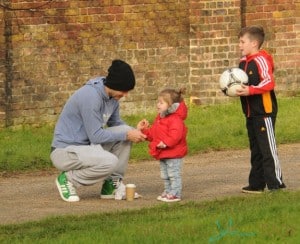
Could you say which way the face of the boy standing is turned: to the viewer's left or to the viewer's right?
to the viewer's left

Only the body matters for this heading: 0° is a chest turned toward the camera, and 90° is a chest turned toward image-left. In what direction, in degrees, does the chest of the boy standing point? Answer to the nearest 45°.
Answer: approximately 45°

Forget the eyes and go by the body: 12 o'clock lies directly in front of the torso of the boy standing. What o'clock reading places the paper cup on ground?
The paper cup on ground is roughly at 1 o'clock from the boy standing.
